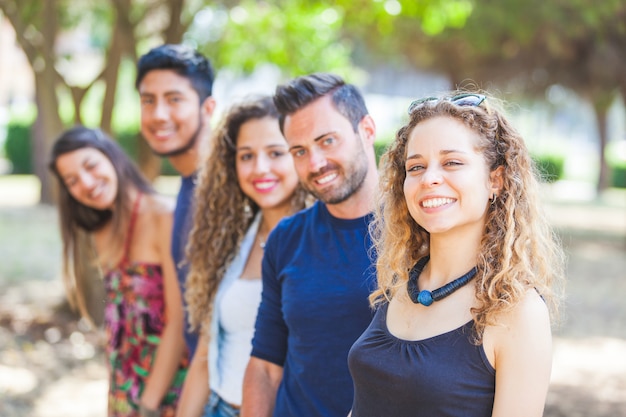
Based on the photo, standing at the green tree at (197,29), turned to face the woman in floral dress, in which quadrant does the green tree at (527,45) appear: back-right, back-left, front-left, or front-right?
back-left

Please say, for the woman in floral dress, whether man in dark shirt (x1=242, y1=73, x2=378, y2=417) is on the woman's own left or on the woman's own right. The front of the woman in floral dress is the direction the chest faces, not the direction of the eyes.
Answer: on the woman's own left

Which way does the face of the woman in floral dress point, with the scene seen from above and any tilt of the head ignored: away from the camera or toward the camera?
toward the camera

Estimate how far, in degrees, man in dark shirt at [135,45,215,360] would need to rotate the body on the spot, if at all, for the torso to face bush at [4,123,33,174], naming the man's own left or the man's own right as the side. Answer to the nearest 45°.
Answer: approximately 135° to the man's own right

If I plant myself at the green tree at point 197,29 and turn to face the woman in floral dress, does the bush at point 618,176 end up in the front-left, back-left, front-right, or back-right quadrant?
back-left

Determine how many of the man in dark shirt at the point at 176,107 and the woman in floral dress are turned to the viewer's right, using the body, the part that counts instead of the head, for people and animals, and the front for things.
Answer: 0

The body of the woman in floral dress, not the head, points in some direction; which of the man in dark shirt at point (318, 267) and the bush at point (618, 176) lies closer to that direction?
the man in dark shirt

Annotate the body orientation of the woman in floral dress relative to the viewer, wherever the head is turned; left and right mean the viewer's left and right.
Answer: facing the viewer and to the left of the viewer

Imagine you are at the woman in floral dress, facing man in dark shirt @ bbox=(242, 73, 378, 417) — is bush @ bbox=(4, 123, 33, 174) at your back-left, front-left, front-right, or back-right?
back-left

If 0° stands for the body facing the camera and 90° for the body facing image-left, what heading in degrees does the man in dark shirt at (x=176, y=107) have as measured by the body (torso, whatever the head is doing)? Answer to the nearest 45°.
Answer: approximately 45°

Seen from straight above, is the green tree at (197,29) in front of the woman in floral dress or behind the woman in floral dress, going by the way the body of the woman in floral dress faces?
behind

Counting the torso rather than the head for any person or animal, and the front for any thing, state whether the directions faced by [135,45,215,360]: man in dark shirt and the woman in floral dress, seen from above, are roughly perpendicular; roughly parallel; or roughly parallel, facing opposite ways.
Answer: roughly parallel

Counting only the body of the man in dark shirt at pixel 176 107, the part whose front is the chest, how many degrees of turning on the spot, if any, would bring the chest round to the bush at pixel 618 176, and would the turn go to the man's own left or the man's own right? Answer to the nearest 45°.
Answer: approximately 180°
